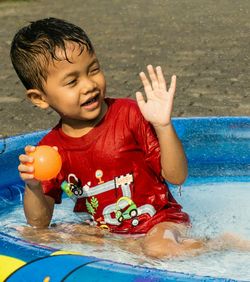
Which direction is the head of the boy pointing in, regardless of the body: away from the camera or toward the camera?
toward the camera

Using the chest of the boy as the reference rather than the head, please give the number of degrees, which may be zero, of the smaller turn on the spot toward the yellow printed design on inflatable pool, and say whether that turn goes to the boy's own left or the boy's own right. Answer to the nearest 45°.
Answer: approximately 45° to the boy's own right

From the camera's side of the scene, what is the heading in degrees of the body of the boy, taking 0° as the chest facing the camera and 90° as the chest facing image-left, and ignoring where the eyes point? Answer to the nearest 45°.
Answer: approximately 0°
